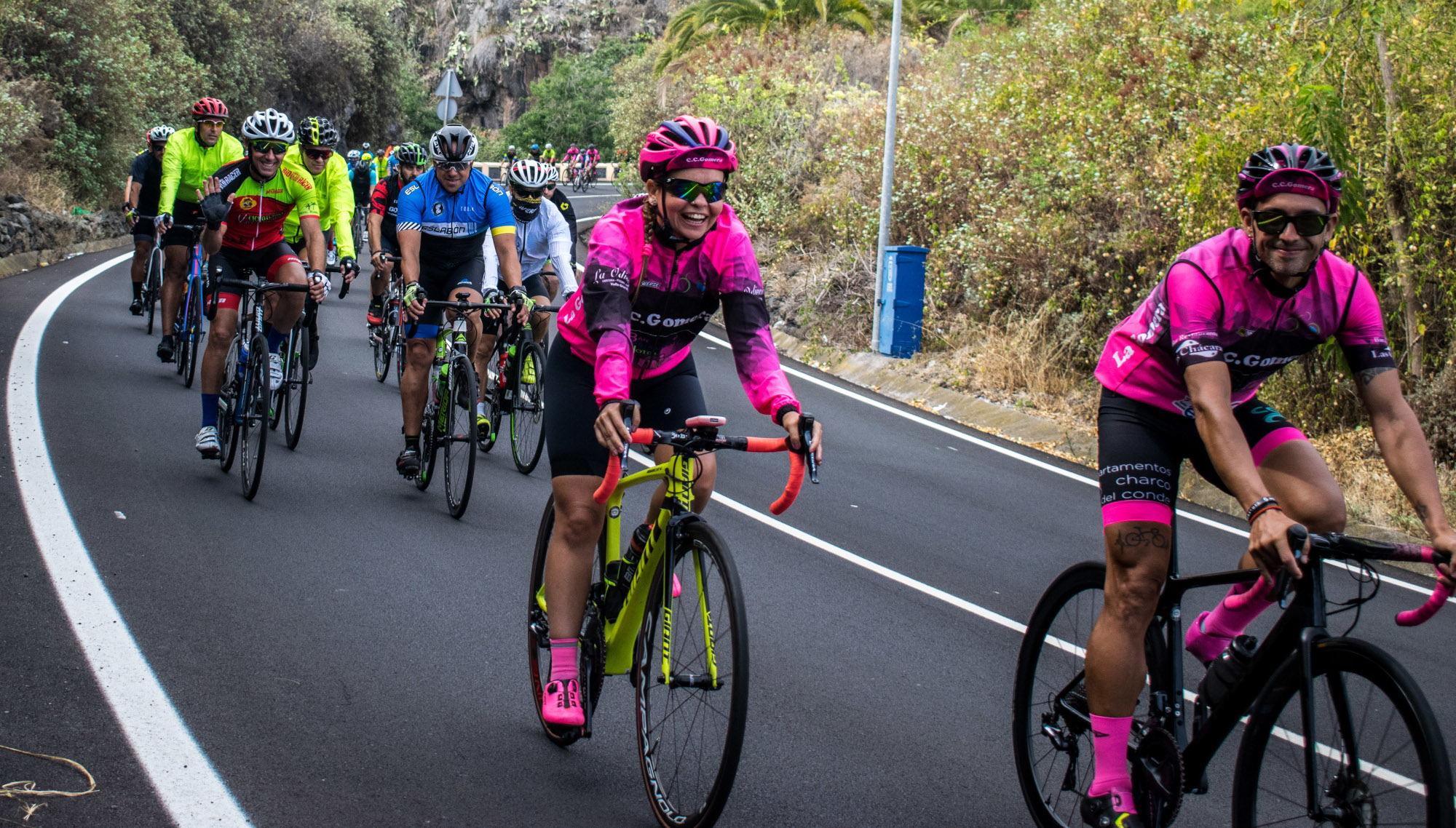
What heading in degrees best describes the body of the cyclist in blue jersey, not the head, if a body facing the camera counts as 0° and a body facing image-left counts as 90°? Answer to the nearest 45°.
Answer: approximately 0°

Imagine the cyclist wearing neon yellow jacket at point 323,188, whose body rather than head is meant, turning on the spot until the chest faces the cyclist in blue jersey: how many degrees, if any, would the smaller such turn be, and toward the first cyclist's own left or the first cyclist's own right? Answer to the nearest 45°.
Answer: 0° — they already face them

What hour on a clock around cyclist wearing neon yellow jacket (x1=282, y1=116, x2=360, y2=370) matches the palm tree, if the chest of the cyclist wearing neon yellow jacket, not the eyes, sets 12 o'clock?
The palm tree is roughly at 7 o'clock from the cyclist wearing neon yellow jacket.

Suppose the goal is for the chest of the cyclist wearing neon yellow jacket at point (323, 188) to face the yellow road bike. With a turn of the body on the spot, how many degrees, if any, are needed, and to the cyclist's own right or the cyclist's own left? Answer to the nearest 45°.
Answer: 0° — they already face it

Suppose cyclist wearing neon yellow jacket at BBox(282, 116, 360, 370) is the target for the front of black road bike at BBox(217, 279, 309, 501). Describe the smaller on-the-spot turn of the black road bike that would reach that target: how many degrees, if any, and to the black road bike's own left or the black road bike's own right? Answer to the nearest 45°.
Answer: approximately 180°

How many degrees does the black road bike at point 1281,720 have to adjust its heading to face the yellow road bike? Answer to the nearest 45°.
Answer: approximately 135° to its right

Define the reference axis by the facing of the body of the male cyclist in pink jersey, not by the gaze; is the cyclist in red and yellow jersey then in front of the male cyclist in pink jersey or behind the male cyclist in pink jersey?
behind

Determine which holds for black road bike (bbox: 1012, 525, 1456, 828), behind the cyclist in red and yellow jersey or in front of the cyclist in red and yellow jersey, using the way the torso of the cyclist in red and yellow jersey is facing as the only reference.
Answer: in front

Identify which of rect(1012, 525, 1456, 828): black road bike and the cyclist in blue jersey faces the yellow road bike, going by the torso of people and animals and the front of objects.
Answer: the cyclist in blue jersey

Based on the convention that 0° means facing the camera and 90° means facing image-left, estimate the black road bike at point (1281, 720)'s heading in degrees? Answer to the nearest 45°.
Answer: approximately 315°

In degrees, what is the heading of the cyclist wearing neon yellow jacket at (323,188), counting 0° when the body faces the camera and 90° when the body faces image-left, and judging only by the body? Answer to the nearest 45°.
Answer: approximately 0°
